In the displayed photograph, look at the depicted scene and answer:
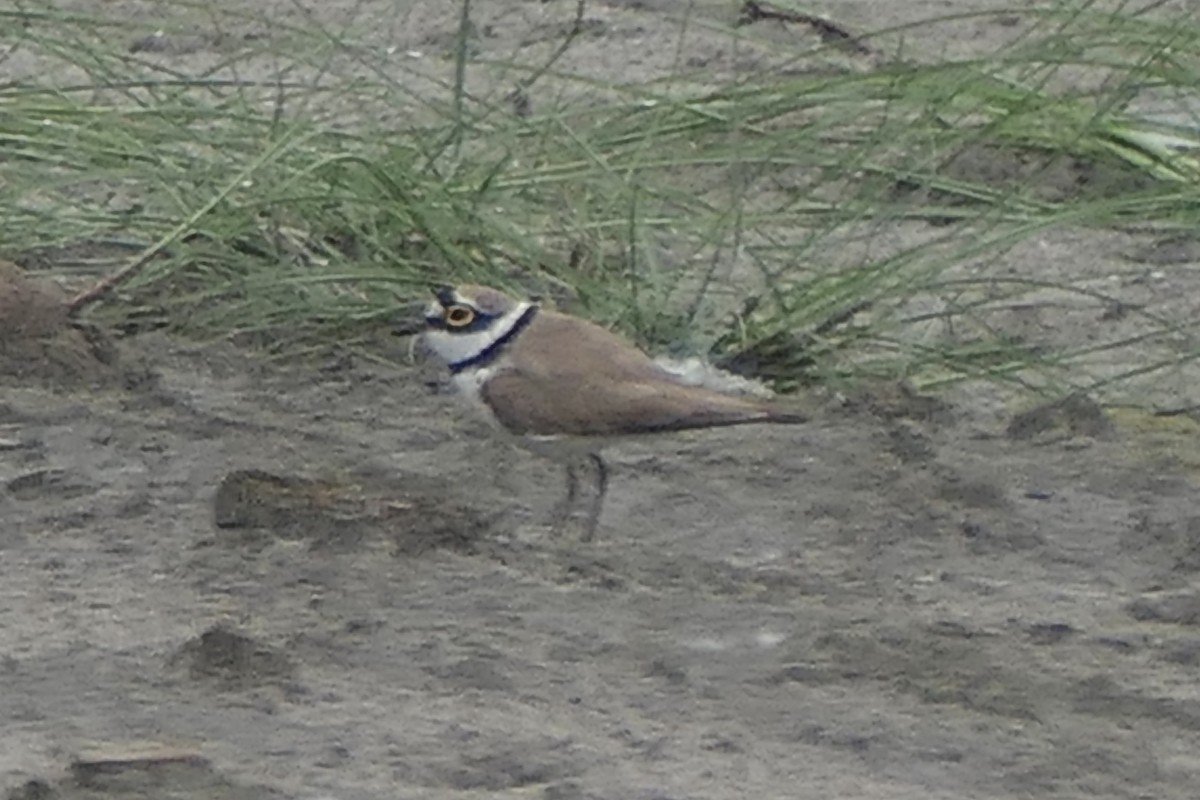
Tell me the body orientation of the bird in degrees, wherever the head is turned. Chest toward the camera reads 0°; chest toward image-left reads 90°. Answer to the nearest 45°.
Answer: approximately 90°
